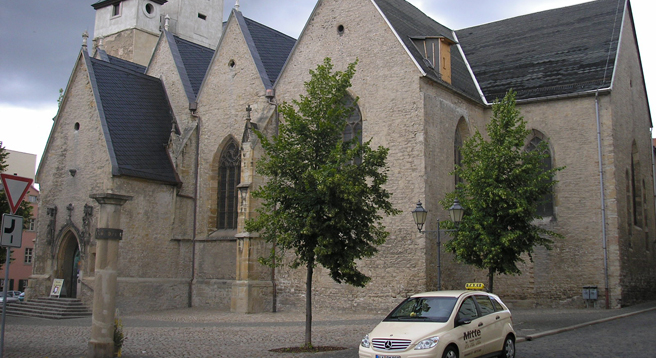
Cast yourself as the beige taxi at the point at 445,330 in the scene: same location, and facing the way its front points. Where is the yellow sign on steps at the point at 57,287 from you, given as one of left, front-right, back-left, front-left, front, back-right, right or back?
right

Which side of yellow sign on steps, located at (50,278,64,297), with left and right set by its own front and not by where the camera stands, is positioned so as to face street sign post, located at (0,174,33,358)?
front

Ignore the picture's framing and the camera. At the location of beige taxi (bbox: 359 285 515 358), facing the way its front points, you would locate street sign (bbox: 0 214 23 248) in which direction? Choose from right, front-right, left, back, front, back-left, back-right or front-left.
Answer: front-right

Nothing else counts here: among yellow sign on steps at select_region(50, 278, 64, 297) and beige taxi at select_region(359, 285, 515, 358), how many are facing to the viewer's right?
0

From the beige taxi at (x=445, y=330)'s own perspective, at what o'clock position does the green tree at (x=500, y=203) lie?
The green tree is roughly at 5 o'clock from the beige taxi.

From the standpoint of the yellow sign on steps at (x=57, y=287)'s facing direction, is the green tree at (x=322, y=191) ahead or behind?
ahead

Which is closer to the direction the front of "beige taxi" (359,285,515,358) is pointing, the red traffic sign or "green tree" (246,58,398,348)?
the red traffic sign

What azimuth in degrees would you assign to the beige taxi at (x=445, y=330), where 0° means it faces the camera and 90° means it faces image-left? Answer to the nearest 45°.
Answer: approximately 45°

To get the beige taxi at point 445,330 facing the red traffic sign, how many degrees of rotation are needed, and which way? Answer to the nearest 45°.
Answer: approximately 45° to its right

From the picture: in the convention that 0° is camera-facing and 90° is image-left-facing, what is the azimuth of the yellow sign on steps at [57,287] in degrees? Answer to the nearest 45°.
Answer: approximately 0°

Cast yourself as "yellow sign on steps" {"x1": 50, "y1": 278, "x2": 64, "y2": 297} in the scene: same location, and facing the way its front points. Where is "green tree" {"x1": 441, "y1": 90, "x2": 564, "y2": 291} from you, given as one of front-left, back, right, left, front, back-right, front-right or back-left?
front-left

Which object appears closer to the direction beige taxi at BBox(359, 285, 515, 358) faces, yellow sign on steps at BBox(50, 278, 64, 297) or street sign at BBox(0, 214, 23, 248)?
the street sign

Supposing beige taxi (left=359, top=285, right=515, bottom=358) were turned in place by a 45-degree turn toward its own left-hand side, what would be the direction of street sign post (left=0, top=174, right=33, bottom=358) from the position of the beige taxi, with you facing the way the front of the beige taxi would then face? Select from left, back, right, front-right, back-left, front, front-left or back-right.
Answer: right

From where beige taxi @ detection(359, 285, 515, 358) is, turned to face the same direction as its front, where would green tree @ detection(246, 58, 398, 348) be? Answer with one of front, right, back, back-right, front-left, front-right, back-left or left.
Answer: right
